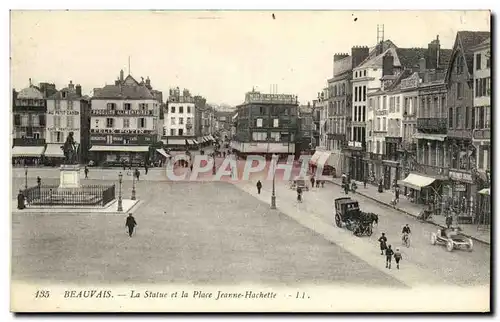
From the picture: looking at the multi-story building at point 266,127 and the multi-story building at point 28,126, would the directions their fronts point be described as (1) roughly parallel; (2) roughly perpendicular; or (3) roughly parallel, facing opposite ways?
roughly parallel

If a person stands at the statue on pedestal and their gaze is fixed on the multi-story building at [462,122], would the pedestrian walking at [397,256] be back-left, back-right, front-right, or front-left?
front-right

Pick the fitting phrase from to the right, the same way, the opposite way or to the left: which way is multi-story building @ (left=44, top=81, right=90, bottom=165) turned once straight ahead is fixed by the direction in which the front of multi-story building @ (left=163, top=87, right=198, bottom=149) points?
the same way

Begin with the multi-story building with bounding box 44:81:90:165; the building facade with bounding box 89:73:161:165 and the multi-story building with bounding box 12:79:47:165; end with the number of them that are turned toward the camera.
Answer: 3

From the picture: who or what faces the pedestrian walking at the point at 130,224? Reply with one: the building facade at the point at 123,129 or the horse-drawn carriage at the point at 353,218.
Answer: the building facade

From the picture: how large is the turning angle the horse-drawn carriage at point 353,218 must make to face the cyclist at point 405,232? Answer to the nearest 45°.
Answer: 0° — it already faces them

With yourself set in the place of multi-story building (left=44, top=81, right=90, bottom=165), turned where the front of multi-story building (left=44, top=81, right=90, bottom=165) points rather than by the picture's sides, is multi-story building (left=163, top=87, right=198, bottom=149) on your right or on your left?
on your left

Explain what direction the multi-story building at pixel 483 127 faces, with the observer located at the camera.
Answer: facing the viewer and to the left of the viewer

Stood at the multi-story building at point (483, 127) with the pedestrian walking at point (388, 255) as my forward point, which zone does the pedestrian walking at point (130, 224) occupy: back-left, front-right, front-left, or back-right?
front-right

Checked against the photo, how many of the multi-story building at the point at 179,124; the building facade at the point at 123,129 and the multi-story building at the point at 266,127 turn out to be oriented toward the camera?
3

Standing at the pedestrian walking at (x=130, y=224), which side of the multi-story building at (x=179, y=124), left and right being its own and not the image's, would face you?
front

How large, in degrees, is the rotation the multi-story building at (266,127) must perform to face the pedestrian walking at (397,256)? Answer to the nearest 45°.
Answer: approximately 45° to its left

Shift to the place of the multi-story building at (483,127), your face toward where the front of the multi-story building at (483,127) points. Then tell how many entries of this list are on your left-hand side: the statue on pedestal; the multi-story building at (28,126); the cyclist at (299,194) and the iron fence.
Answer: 0

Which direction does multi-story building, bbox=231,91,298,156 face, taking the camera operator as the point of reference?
facing the viewer

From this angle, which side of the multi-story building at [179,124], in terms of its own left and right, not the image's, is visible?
front

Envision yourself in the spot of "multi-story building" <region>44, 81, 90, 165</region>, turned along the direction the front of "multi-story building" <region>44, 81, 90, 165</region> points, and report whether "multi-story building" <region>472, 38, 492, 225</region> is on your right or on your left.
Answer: on your left

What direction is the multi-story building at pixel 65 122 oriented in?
toward the camera

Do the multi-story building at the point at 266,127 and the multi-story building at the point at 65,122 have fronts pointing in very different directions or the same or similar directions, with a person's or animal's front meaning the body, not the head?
same or similar directions

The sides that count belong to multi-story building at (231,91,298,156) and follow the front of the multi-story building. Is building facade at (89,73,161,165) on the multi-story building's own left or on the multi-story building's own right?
on the multi-story building's own right
